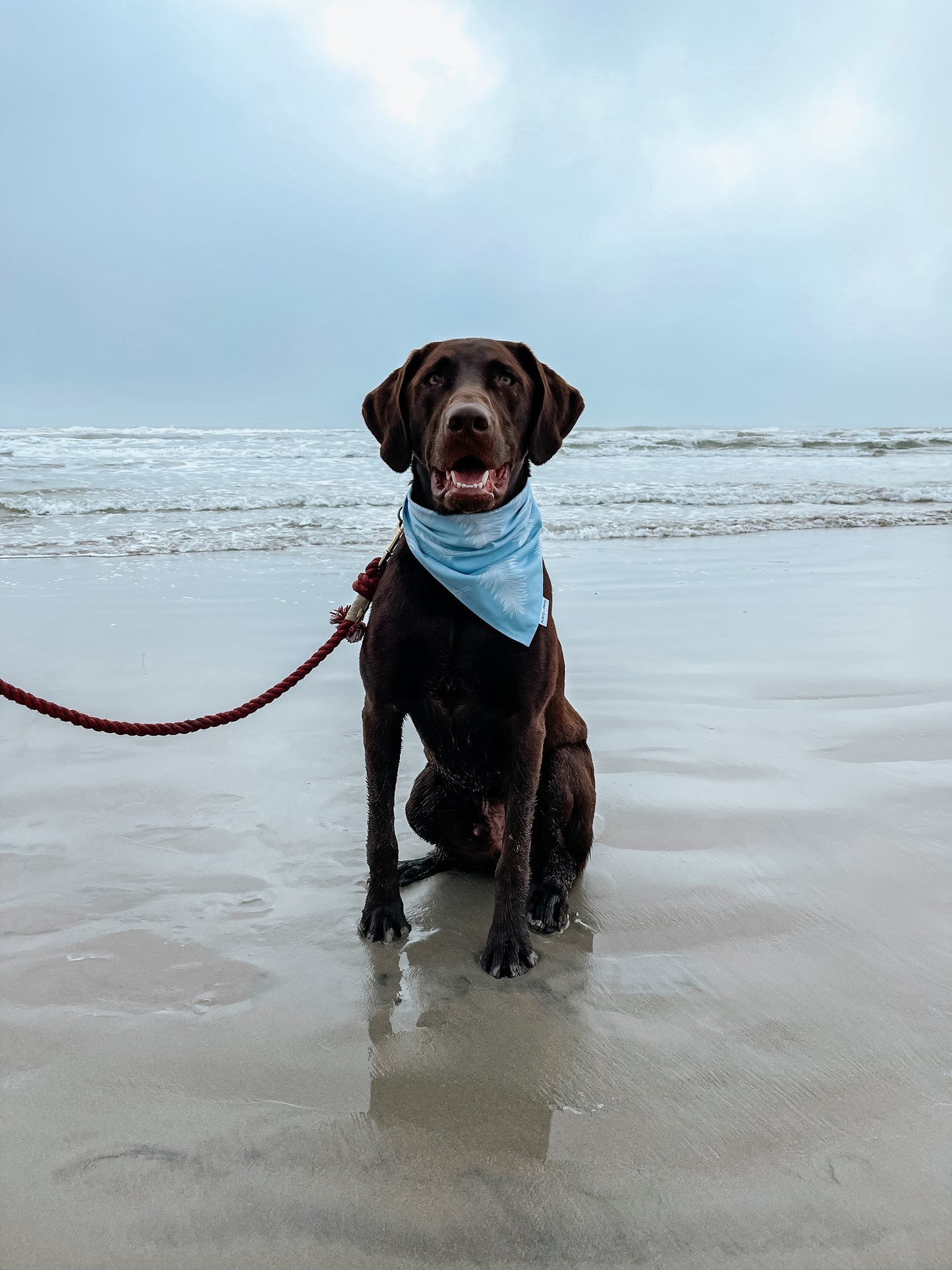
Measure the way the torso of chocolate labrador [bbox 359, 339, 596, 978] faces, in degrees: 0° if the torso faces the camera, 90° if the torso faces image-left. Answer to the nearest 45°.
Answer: approximately 0°
